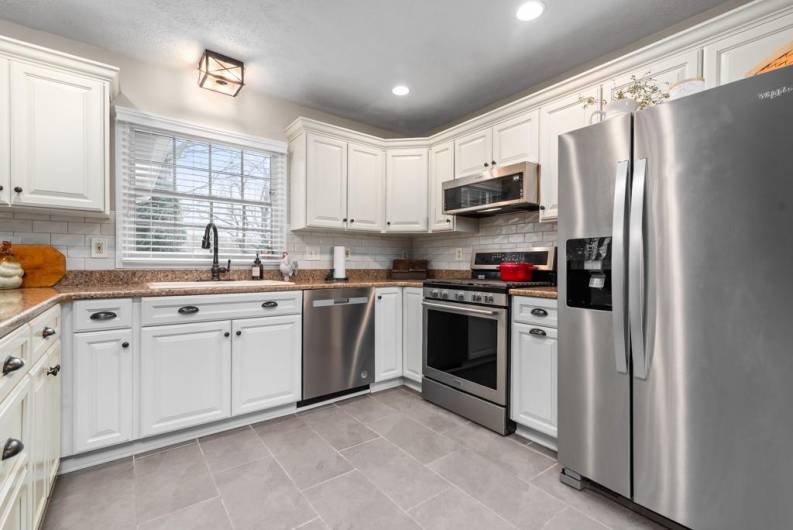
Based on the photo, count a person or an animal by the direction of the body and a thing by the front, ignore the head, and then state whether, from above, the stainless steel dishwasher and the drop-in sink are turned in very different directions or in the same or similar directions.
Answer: same or similar directions

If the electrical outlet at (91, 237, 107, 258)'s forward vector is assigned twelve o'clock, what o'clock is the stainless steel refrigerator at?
The stainless steel refrigerator is roughly at 11 o'clock from the electrical outlet.

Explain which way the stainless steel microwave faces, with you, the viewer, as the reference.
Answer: facing the viewer and to the left of the viewer

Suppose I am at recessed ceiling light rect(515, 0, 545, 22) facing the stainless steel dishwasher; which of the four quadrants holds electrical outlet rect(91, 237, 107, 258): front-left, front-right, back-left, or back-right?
front-left

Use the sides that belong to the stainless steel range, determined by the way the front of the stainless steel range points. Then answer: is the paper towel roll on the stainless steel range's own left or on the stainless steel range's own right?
on the stainless steel range's own right

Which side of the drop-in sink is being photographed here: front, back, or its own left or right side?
front

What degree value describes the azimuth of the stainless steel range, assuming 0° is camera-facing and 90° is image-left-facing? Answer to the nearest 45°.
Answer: approximately 45°

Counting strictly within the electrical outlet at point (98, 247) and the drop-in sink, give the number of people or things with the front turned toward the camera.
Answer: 2

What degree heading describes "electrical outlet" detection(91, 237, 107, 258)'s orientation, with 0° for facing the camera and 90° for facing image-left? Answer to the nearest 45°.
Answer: approximately 0°

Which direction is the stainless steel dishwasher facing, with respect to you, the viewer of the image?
facing the viewer and to the right of the viewer
